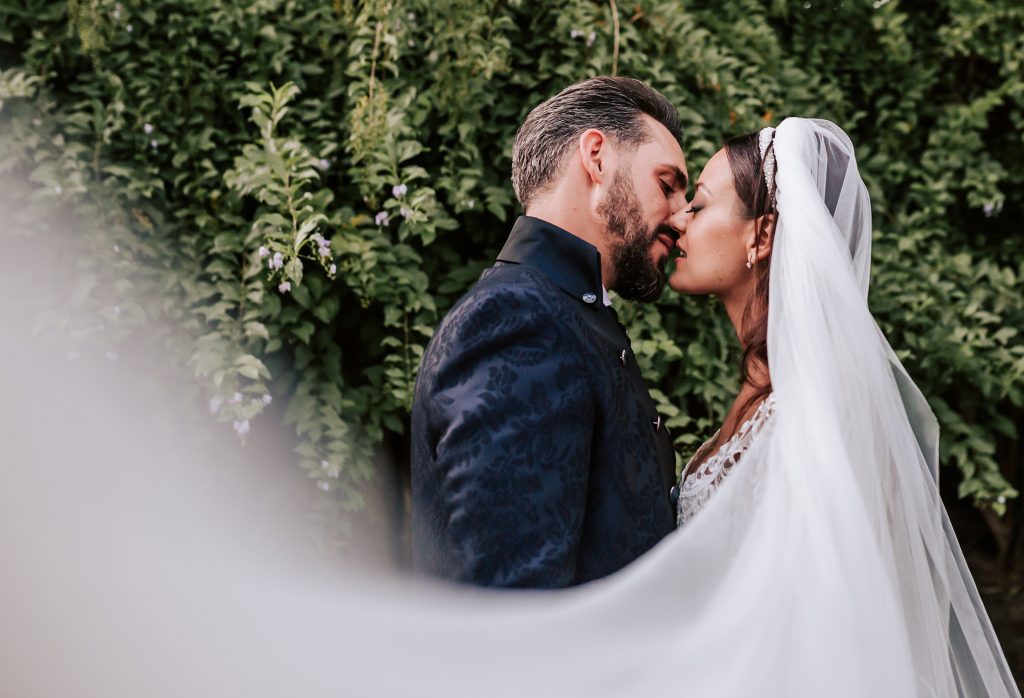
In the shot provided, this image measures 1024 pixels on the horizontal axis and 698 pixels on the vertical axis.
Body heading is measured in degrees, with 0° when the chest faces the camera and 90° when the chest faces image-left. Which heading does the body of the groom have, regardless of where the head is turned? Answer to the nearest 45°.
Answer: approximately 270°

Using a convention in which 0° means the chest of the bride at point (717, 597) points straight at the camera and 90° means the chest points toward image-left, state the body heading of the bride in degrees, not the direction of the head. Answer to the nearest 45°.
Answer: approximately 90°

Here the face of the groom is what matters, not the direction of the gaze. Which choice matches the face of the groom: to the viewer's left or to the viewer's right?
to the viewer's right

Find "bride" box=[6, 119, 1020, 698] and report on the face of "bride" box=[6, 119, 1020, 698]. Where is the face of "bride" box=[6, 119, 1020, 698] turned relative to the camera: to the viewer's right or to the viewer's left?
to the viewer's left

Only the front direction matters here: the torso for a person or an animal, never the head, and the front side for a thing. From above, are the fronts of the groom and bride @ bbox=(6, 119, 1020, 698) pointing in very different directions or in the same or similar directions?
very different directions
